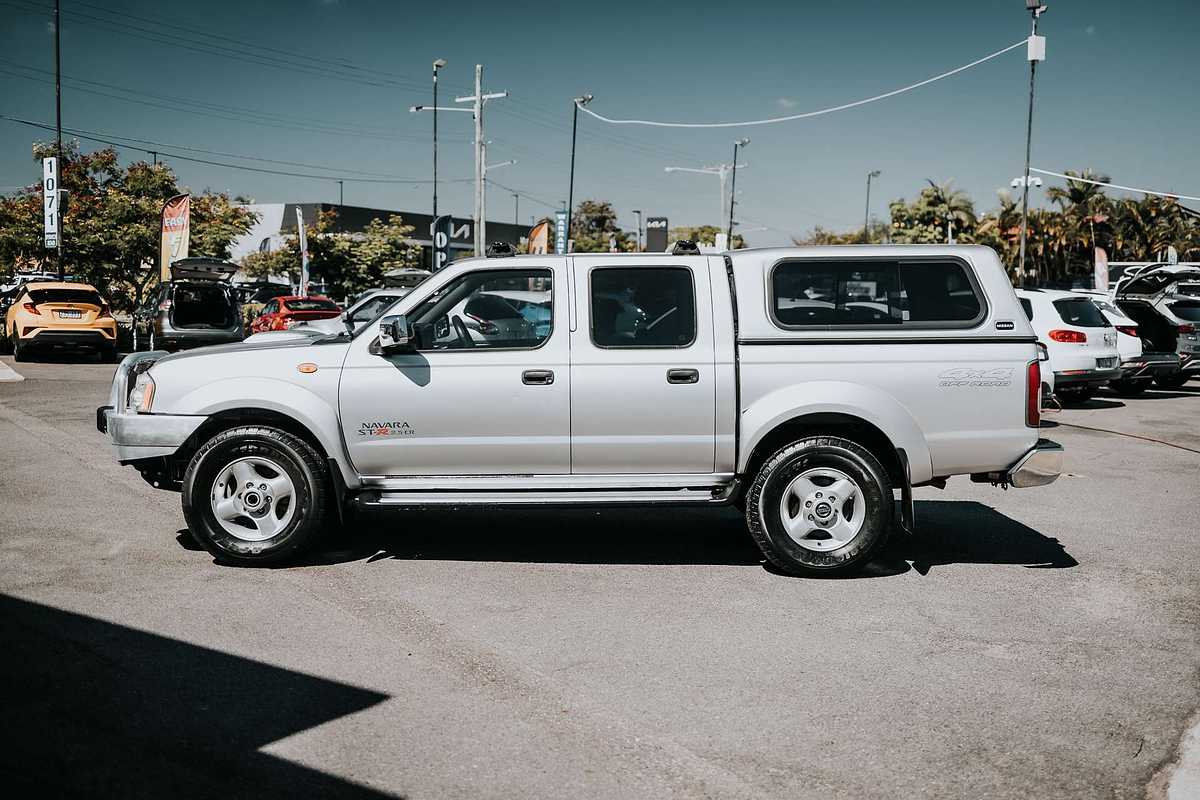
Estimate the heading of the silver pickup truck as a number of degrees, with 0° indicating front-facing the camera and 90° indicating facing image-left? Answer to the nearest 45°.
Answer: approximately 90°

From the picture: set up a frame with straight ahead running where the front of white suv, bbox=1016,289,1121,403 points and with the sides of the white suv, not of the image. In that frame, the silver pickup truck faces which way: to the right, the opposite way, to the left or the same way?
to the left

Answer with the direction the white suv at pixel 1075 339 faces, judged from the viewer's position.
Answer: facing away from the viewer and to the left of the viewer

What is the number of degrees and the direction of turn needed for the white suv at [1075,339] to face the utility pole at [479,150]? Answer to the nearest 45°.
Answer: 0° — it already faces it

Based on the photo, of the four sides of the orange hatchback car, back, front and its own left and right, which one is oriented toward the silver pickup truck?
back

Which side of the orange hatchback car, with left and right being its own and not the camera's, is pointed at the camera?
back

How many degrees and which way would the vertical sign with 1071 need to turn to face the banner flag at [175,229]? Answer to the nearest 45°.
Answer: approximately 45° to its left
